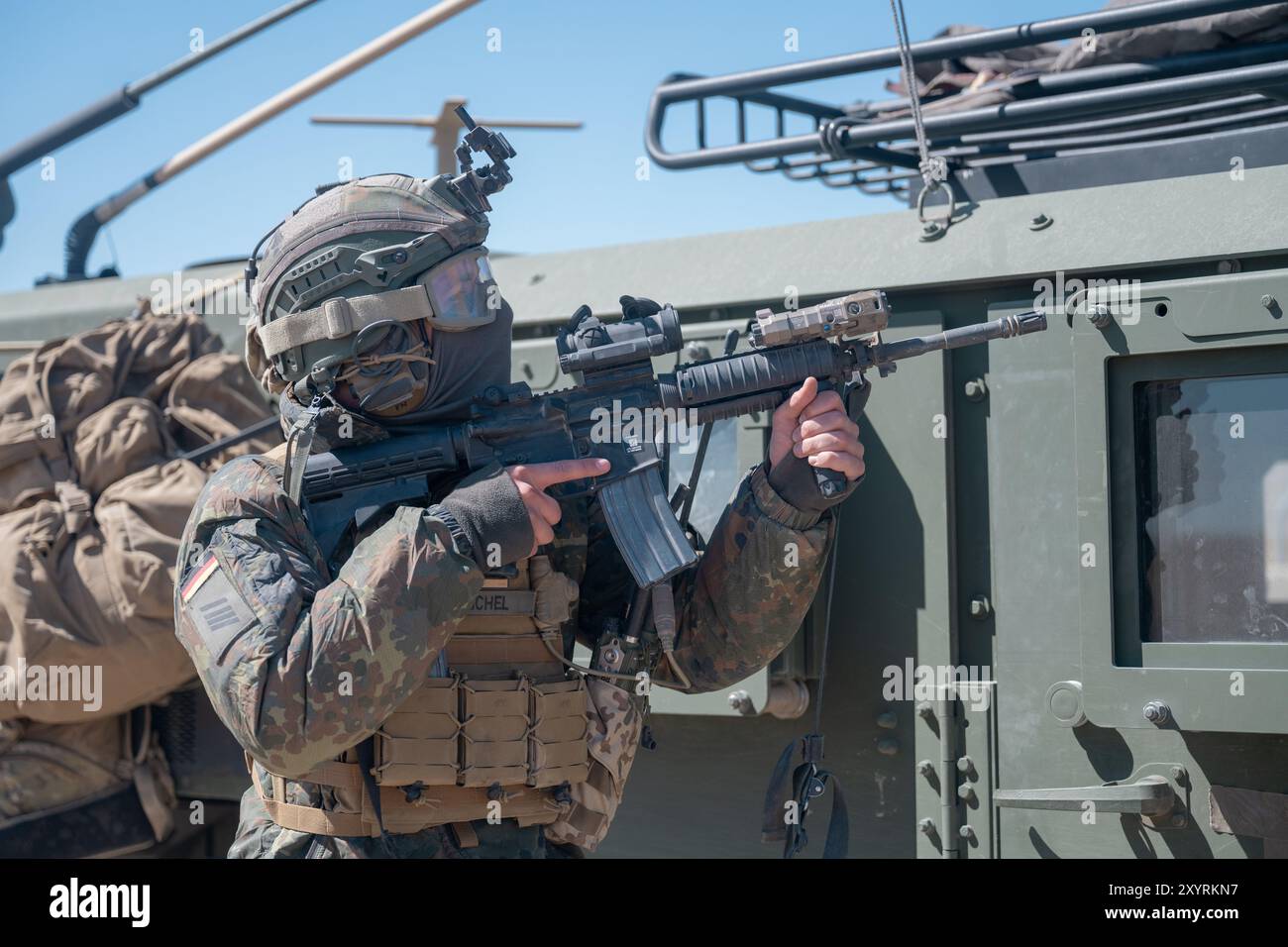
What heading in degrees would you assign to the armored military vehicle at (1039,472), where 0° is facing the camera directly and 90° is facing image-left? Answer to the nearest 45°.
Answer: approximately 270°

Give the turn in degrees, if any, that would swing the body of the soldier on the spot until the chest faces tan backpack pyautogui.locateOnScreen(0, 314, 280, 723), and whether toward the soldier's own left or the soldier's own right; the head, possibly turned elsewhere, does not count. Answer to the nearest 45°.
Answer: approximately 180°

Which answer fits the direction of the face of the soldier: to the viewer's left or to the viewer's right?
to the viewer's right

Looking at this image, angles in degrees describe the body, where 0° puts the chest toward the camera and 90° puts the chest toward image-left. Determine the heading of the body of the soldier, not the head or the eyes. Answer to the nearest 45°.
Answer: approximately 315°

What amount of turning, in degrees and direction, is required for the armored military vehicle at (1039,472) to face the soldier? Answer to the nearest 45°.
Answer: approximately 135° to its right
